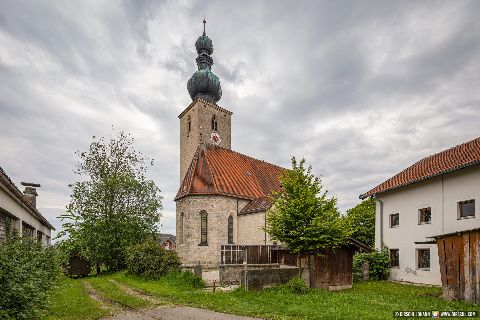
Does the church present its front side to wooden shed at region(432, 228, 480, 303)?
no

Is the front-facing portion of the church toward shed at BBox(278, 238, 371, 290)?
no

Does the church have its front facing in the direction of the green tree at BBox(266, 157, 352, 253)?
no
